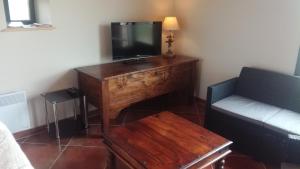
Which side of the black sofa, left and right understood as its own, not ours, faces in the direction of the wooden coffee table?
front

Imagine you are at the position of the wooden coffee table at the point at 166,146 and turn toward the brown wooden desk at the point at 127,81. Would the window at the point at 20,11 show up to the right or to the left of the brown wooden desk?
left

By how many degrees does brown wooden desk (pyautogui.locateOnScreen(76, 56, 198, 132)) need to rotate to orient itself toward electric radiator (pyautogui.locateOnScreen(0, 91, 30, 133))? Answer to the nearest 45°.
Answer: approximately 135° to its right

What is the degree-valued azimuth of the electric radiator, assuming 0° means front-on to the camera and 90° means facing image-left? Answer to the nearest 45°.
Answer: approximately 315°

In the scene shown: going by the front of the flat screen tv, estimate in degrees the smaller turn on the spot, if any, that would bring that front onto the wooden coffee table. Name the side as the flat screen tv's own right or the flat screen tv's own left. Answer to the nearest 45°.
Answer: approximately 45° to the flat screen tv's own right

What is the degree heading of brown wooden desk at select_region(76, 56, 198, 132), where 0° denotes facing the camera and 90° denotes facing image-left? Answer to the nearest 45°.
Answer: approximately 315°

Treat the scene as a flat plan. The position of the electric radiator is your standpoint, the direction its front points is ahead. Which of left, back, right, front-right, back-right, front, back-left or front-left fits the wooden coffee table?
front

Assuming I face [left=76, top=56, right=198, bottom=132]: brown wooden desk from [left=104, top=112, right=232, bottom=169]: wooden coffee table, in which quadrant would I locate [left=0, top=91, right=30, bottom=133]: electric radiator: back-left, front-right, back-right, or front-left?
front-left

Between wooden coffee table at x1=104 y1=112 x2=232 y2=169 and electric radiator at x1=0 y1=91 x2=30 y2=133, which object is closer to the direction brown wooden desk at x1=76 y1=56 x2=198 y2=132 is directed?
the wooden coffee table

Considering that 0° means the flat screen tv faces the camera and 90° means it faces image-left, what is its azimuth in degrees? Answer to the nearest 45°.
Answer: approximately 315°

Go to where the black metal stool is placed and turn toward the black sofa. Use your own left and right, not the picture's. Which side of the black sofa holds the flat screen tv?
left

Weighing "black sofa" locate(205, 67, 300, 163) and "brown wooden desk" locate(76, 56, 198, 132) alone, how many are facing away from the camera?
0

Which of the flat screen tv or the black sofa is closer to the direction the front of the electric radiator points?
the black sofa

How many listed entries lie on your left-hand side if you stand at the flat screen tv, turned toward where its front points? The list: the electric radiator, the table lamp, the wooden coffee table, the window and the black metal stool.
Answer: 1
